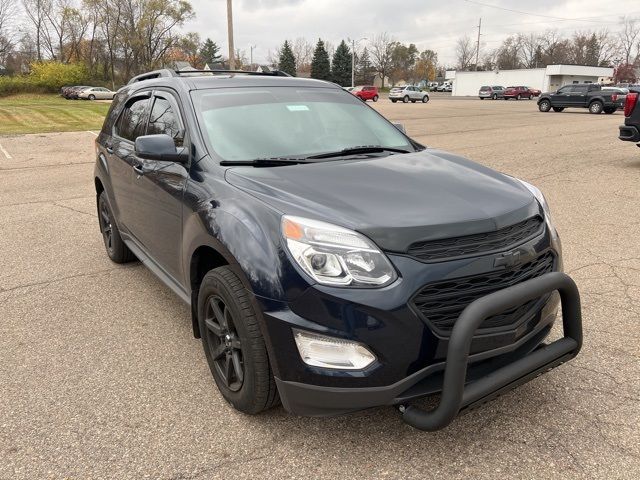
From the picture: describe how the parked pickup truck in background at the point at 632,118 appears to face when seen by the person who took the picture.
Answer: facing away from the viewer and to the right of the viewer

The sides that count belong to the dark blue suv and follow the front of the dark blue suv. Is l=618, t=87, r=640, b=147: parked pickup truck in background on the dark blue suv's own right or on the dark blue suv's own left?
on the dark blue suv's own left

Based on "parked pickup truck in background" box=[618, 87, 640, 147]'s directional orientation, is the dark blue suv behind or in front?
behind
